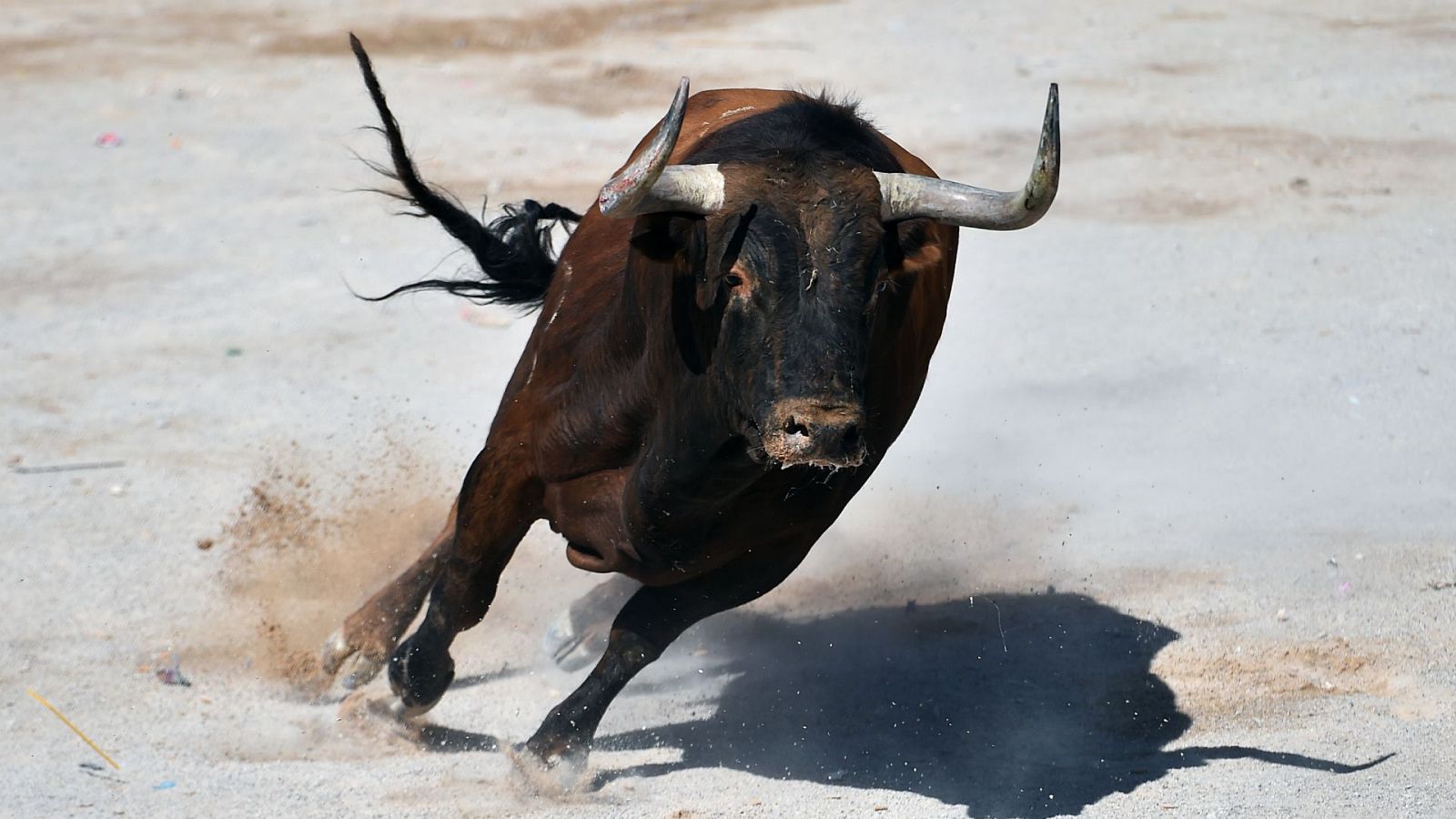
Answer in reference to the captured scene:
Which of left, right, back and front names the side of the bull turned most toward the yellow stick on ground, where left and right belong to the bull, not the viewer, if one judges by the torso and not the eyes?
right

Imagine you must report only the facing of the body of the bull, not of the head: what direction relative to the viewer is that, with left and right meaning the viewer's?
facing the viewer
